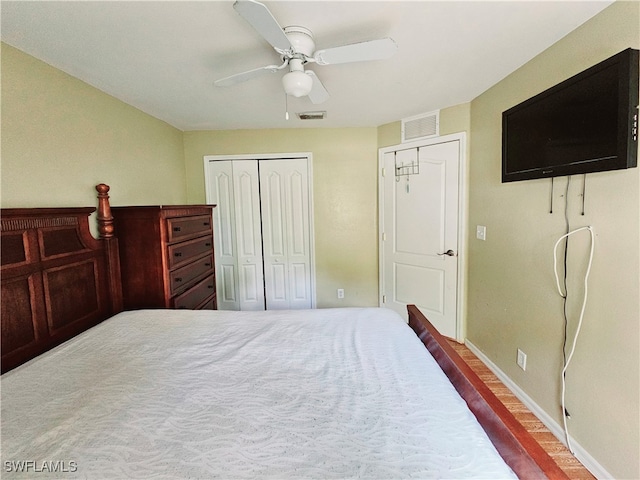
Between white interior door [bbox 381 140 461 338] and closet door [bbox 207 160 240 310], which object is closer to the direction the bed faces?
the white interior door

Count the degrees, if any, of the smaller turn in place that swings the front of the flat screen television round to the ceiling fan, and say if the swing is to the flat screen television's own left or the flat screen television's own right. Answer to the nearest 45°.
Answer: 0° — it already faces it

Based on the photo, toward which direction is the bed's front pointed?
to the viewer's right

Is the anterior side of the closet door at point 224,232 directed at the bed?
yes

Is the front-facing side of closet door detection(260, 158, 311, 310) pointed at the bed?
yes

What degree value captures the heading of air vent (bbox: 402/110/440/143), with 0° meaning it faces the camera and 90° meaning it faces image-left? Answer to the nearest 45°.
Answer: approximately 45°

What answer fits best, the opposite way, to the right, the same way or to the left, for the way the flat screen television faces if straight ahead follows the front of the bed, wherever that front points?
the opposite way

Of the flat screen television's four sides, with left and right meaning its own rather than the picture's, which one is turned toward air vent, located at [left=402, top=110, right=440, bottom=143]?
right

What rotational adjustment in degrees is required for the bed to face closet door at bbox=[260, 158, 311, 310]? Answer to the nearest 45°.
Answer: approximately 90° to its left

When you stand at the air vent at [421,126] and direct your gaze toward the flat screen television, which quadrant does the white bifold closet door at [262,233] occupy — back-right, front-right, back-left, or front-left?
back-right

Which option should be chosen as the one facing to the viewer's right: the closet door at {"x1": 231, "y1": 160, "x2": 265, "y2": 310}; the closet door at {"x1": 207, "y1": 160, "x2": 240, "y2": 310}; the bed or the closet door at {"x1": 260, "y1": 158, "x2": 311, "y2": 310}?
the bed

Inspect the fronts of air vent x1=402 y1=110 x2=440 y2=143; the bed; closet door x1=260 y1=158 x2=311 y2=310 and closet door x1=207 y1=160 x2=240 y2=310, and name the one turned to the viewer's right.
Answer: the bed
